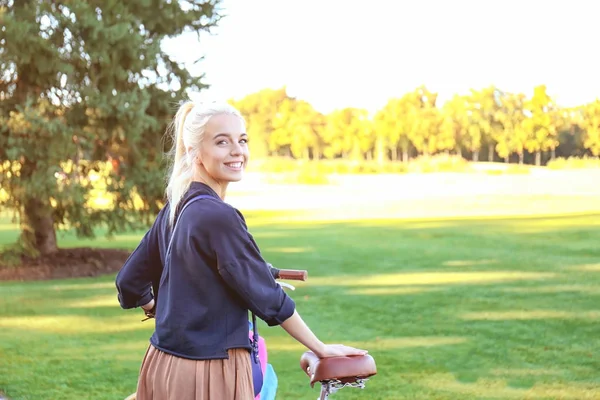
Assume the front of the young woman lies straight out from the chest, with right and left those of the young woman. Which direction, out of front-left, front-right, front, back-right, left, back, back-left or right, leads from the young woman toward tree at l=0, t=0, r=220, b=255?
front-left

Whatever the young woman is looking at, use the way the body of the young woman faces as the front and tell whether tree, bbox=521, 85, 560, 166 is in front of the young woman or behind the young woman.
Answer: in front

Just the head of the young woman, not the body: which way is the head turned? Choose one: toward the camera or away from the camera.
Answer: toward the camera

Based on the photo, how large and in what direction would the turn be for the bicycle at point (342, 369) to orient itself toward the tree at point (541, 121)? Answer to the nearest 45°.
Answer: approximately 45° to its right

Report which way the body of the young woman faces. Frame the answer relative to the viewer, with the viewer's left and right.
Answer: facing away from the viewer and to the right of the viewer

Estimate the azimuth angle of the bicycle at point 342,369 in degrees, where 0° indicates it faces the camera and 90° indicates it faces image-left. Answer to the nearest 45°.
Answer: approximately 135°
